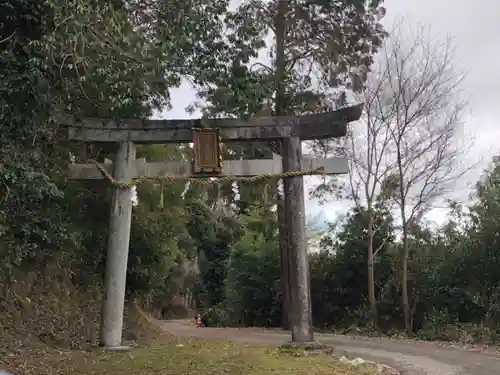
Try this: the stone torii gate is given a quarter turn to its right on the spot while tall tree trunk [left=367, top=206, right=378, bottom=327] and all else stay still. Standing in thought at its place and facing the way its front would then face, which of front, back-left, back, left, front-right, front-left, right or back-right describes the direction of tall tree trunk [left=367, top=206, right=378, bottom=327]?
back-right

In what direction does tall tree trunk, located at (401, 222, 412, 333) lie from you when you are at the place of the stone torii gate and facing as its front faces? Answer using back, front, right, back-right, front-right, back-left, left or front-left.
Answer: back-left

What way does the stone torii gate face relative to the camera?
toward the camera

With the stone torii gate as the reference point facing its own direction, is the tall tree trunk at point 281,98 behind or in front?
behind
